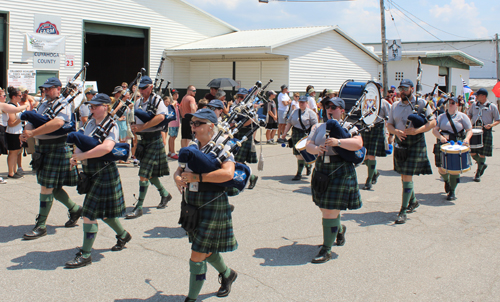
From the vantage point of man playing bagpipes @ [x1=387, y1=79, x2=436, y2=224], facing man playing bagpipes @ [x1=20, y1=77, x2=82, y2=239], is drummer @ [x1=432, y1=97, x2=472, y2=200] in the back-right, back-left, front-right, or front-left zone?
back-right

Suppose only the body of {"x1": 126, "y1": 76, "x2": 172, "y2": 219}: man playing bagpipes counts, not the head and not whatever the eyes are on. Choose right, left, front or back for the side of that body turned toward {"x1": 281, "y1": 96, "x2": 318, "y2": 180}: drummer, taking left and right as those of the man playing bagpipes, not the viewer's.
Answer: back

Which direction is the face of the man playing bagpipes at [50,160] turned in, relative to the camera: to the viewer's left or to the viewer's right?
to the viewer's left

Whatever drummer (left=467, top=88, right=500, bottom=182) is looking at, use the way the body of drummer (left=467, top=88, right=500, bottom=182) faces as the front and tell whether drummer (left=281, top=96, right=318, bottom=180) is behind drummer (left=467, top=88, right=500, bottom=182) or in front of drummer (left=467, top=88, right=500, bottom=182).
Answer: in front

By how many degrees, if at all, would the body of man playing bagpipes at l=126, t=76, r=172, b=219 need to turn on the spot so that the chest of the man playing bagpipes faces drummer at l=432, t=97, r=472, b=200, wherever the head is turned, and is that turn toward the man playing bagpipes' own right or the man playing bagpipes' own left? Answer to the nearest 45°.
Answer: approximately 135° to the man playing bagpipes' own left

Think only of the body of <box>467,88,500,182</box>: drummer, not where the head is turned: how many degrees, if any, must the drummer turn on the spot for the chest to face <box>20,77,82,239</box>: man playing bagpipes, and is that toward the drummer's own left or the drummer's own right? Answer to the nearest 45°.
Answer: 0° — they already face them

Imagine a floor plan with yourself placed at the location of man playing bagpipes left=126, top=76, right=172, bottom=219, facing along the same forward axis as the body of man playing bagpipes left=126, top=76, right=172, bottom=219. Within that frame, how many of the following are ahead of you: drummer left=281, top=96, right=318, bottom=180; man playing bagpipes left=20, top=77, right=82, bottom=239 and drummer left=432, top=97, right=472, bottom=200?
1

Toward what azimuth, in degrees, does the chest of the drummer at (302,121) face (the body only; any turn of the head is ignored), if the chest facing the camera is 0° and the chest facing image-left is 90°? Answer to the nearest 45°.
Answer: approximately 45°

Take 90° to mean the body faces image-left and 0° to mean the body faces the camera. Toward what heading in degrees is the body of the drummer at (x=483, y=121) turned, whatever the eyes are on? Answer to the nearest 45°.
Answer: approximately 45°

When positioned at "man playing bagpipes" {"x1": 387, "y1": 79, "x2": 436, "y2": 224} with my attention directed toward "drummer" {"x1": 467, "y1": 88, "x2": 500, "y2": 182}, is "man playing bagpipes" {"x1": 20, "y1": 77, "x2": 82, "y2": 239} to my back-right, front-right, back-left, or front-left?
back-left

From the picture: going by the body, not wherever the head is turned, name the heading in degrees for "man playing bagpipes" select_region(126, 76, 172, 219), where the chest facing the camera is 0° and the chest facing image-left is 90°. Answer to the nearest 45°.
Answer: approximately 45°
